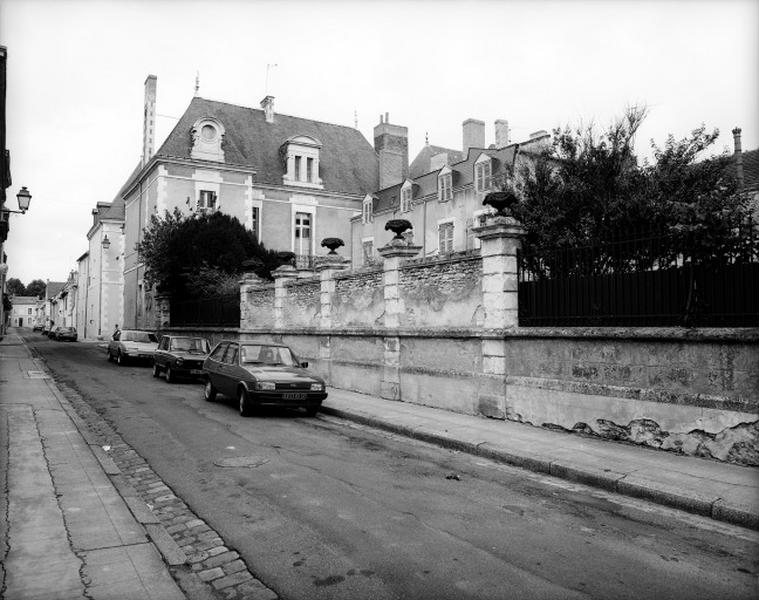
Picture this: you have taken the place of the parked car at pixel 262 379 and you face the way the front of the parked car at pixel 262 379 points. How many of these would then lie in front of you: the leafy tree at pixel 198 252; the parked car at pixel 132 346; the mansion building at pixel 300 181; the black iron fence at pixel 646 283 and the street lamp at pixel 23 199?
1

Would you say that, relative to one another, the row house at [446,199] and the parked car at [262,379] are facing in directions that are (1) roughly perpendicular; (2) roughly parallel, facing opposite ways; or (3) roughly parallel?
roughly perpendicular

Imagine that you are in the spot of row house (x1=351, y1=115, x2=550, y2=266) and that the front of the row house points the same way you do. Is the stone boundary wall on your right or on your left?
on your left

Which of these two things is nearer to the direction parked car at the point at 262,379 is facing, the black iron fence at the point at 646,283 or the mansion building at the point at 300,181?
the black iron fence

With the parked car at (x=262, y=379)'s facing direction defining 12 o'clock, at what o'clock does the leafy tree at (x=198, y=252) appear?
The leafy tree is roughly at 7 o'clock from the parked car.

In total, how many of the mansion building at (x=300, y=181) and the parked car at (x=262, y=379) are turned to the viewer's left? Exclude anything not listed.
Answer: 0

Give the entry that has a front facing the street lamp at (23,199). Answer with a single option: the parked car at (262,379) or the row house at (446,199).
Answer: the row house

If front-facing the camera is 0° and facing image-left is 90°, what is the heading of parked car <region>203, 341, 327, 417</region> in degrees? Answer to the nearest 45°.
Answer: approximately 315°

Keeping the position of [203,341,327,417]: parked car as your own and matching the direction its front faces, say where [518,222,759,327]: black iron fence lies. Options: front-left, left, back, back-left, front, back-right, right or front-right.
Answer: front

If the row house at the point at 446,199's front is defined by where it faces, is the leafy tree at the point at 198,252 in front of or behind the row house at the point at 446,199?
in front

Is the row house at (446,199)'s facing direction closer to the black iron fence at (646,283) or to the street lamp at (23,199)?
the street lamp
